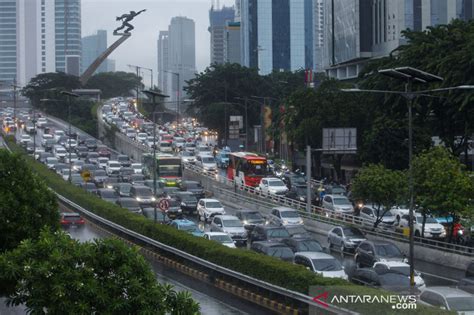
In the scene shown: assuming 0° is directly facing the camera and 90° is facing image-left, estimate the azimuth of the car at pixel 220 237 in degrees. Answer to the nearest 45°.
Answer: approximately 315°

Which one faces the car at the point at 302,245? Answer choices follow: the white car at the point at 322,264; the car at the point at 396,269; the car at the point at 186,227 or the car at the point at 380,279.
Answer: the car at the point at 186,227

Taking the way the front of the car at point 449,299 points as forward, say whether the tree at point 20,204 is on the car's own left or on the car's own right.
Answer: on the car's own right

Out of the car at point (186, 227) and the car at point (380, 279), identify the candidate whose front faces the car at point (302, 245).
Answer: the car at point (186, 227)

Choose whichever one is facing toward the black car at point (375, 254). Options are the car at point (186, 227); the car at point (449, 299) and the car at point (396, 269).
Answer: the car at point (186, 227)

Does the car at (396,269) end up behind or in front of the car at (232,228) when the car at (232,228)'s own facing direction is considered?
in front

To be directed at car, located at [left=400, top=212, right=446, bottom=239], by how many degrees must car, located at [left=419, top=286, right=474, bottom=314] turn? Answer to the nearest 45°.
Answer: approximately 135° to its left

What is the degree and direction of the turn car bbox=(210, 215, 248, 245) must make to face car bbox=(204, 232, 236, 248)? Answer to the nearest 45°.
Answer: approximately 45° to its right

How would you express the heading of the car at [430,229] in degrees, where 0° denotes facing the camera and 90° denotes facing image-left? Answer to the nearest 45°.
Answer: approximately 315°
